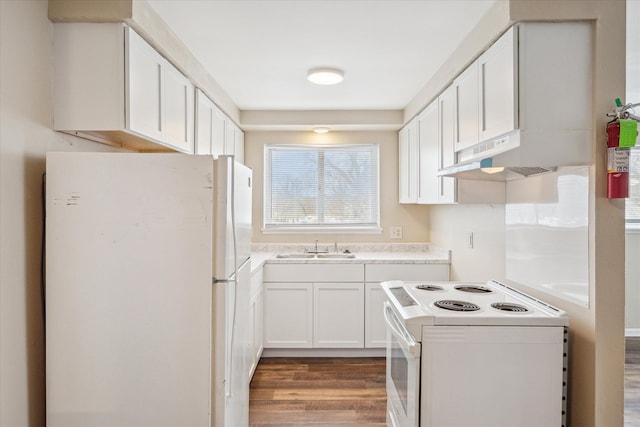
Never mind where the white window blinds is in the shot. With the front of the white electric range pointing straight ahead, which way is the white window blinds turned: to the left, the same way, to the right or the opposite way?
to the left

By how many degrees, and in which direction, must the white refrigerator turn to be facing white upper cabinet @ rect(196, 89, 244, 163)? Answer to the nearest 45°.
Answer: approximately 90° to its left

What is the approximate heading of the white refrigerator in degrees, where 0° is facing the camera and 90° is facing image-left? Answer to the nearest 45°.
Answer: approximately 270°

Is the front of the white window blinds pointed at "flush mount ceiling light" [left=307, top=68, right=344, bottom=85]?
yes

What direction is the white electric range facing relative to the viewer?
to the viewer's left

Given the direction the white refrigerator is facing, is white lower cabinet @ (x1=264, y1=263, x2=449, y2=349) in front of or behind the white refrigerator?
in front

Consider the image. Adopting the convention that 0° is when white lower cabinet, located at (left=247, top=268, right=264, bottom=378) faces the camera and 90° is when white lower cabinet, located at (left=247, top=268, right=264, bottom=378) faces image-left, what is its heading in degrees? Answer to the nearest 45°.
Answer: approximately 270°

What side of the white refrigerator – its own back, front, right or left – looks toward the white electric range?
front

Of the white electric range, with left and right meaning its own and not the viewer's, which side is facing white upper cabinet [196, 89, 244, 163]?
front

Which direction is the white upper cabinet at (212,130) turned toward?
to the viewer's right
